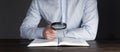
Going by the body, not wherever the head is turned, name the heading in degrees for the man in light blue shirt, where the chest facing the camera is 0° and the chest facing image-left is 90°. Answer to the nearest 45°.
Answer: approximately 0°
